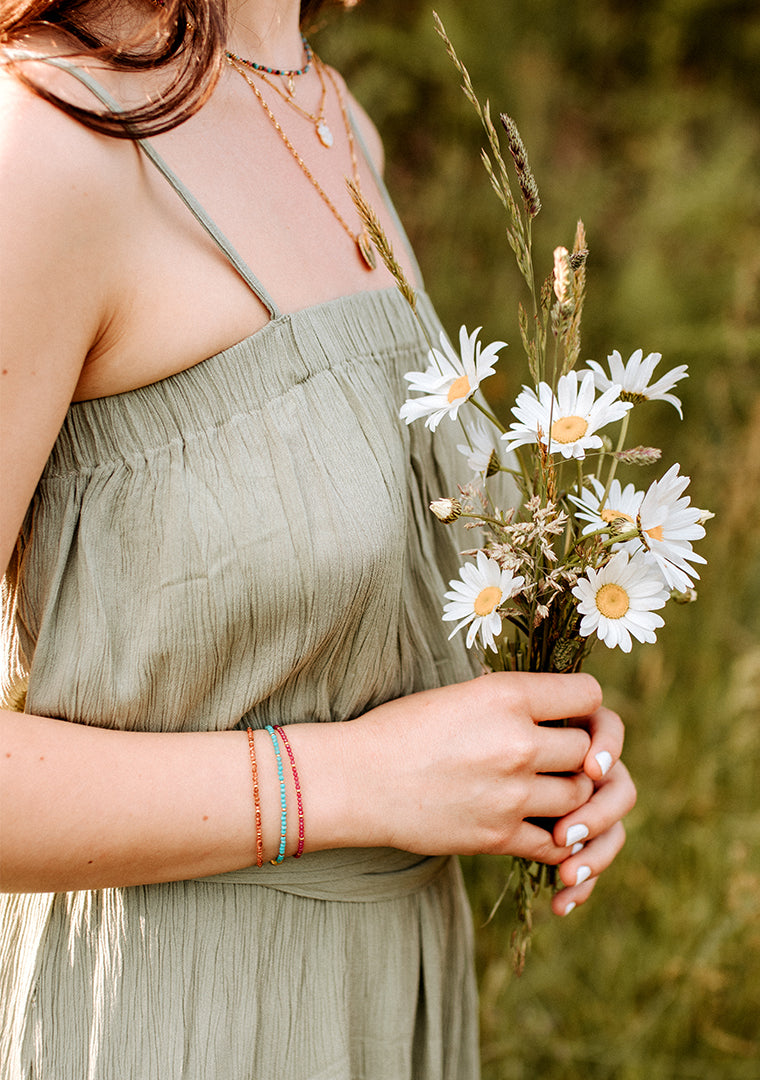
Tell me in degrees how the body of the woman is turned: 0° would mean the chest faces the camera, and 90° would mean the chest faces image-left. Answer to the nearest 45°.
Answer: approximately 315°
